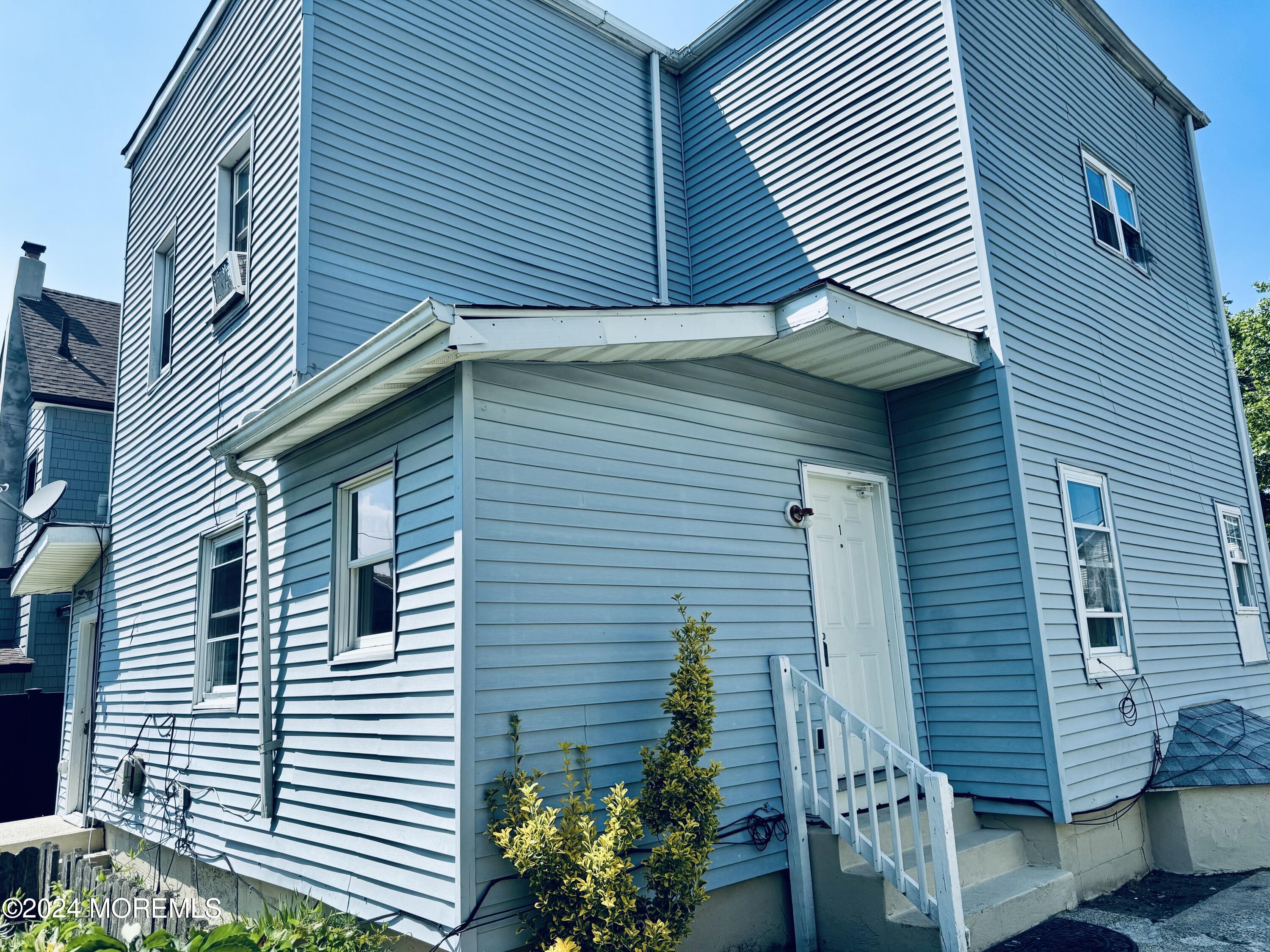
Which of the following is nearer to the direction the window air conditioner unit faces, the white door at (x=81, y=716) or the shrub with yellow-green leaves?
the white door
